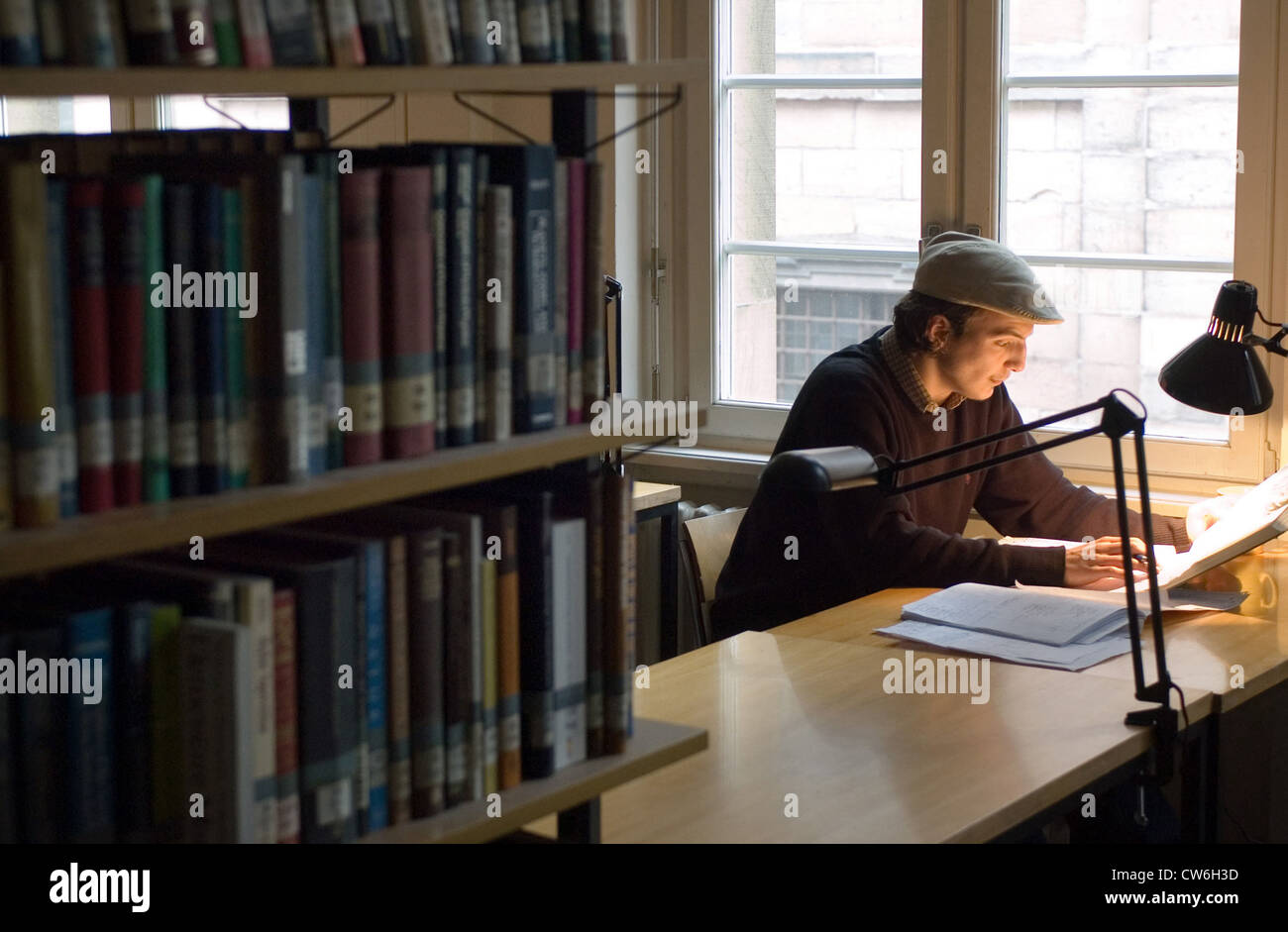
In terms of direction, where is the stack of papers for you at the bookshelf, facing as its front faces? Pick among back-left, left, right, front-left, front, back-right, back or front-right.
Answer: left

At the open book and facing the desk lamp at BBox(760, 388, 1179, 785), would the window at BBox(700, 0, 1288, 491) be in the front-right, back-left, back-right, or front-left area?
back-right

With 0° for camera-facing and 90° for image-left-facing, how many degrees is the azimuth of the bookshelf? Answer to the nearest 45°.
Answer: approximately 315°

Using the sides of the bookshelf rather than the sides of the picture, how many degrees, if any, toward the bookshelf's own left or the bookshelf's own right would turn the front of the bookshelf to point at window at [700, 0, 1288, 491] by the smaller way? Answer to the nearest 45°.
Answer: approximately 90° to the bookshelf's own left

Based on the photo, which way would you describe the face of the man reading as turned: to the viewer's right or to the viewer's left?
to the viewer's right

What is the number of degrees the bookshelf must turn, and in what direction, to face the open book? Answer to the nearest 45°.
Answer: approximately 90° to its left

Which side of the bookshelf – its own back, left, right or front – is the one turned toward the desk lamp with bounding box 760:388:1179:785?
left
